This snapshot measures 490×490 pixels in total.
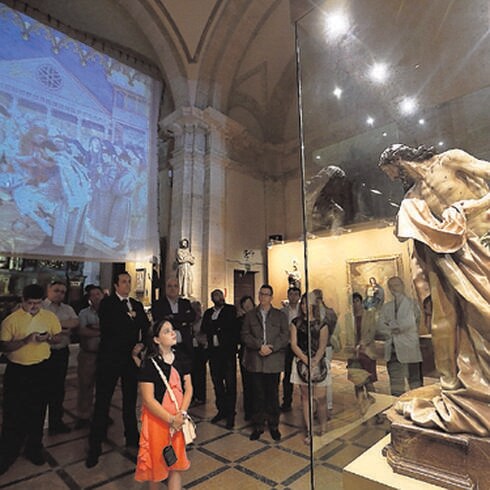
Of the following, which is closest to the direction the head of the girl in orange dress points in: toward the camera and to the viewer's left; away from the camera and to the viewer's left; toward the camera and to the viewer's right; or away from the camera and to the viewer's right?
toward the camera and to the viewer's right

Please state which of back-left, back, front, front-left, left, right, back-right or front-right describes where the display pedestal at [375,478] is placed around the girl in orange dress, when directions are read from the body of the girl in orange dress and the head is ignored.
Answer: front

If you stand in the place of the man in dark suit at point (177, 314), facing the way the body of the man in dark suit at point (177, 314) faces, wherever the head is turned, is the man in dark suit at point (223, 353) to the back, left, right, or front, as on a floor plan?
left

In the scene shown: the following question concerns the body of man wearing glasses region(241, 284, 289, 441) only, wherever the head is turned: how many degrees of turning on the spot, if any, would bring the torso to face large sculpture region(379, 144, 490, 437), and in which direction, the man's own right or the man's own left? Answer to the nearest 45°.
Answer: approximately 45° to the man's own left

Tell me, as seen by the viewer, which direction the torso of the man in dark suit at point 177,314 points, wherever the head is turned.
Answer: toward the camera

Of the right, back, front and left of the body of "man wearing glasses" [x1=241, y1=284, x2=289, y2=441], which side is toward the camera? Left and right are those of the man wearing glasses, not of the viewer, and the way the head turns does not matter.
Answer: front

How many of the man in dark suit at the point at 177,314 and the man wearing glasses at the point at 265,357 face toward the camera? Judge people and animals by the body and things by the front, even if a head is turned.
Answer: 2

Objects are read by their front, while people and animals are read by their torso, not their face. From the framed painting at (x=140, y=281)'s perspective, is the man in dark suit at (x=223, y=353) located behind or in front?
in front

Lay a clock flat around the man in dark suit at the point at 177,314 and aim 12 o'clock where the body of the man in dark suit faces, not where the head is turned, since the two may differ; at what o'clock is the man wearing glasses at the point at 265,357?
The man wearing glasses is roughly at 10 o'clock from the man in dark suit.

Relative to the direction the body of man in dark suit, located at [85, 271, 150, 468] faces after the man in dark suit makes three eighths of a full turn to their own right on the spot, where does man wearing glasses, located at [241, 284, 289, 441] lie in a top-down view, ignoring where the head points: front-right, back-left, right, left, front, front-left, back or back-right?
back
